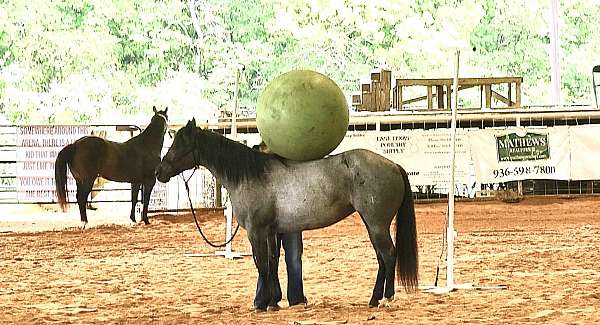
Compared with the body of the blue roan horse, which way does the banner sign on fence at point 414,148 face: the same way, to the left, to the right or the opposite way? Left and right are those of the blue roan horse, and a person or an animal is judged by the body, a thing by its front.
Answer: to the left

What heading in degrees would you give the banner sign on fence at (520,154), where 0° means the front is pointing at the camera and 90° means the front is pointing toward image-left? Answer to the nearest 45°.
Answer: approximately 0°

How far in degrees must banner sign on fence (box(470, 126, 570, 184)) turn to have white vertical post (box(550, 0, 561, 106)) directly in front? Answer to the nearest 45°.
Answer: approximately 180°

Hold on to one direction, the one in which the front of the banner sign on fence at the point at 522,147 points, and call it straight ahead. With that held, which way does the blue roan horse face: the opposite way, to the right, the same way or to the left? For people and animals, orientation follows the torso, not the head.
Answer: to the right

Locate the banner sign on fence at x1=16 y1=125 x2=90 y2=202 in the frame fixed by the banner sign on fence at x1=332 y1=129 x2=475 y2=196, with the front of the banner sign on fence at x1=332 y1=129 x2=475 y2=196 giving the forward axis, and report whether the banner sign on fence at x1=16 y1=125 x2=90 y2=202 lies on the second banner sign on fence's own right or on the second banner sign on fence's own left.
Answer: on the second banner sign on fence's own right

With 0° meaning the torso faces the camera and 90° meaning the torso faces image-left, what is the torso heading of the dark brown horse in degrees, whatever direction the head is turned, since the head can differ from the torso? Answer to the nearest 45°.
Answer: approximately 270°

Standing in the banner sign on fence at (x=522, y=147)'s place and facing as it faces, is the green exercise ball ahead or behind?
ahead

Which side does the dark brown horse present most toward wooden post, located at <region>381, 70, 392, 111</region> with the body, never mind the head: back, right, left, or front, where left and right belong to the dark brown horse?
front

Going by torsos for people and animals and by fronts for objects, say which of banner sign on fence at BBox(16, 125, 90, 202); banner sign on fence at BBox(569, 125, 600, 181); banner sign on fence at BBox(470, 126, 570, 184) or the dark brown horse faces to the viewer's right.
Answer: the dark brown horse

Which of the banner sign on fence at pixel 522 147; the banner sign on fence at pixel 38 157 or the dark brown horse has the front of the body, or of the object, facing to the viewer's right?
the dark brown horse

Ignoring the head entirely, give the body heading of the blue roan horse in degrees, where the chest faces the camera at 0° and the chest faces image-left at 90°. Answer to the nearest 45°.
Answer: approximately 90°
